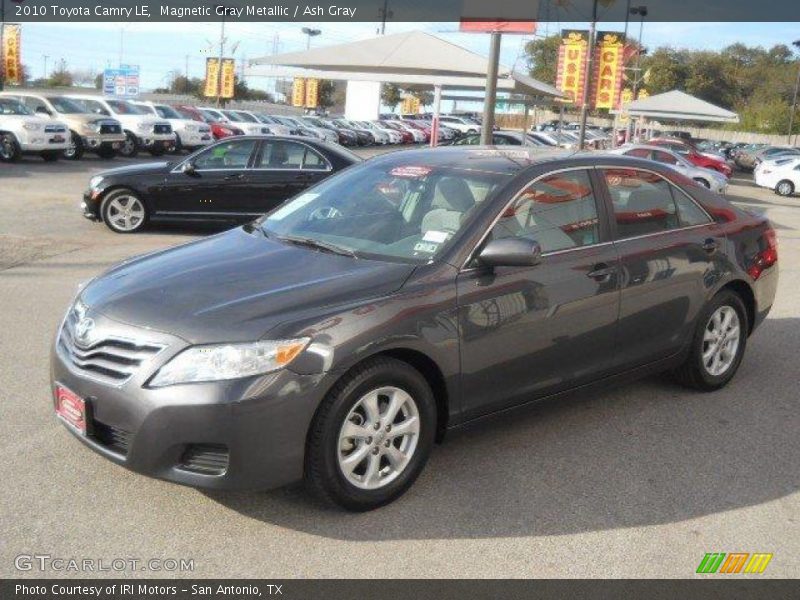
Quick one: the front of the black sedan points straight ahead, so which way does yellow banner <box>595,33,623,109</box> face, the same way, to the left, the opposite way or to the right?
to the left

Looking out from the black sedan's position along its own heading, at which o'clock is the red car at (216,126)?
The red car is roughly at 3 o'clock from the black sedan.

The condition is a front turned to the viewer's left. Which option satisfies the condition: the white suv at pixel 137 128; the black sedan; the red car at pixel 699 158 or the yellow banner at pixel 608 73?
the black sedan

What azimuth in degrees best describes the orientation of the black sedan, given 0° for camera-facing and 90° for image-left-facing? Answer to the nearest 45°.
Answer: approximately 90°

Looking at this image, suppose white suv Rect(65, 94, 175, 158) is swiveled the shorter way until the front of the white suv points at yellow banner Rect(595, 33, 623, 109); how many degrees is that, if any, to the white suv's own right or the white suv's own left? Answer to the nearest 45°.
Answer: approximately 45° to the white suv's own left

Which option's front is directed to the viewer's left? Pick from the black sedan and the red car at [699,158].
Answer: the black sedan

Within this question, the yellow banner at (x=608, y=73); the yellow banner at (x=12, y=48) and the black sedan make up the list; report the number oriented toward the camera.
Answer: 2

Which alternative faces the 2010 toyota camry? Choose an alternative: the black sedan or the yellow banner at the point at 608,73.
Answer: the yellow banner

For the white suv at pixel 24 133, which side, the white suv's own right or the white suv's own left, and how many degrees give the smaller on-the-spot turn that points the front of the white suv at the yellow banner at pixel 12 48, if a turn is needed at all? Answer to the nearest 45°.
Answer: approximately 135° to the white suv's own left

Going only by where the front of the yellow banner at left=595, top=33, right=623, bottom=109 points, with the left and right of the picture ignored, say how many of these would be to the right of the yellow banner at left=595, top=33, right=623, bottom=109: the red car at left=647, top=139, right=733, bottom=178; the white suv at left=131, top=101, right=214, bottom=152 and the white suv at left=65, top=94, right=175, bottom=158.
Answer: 2
